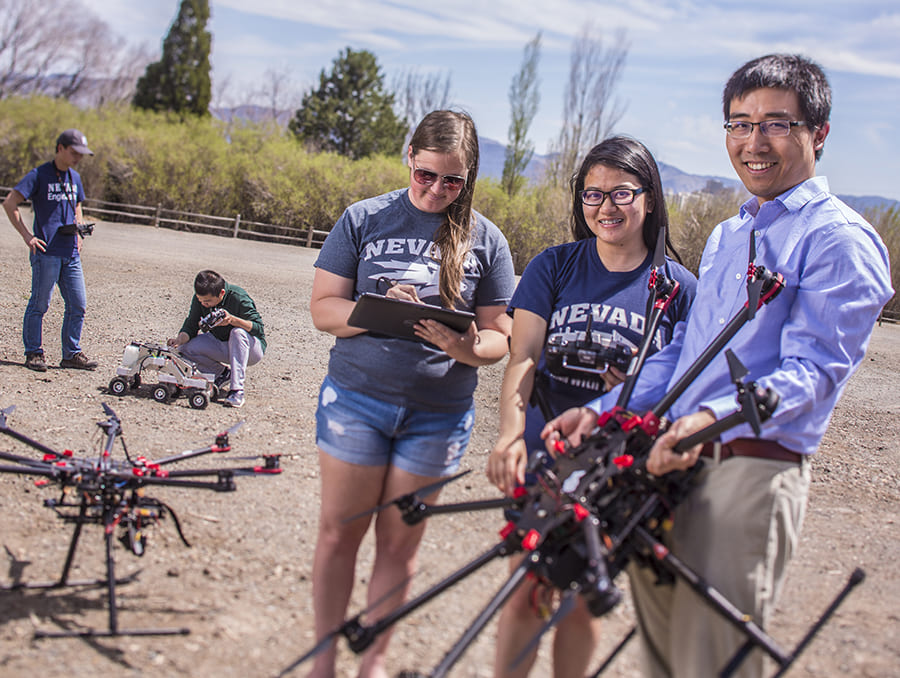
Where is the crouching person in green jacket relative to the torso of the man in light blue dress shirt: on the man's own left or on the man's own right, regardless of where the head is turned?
on the man's own right

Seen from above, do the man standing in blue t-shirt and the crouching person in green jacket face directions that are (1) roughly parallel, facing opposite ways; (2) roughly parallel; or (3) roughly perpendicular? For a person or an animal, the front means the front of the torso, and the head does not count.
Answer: roughly perpendicular

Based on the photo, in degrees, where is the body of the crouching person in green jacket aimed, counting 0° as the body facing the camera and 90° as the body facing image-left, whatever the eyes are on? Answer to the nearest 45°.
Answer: approximately 45°

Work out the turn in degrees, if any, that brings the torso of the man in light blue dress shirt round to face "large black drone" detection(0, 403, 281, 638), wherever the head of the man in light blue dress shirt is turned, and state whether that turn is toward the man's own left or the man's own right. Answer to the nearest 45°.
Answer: approximately 45° to the man's own right

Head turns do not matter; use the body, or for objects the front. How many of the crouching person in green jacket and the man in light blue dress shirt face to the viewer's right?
0
